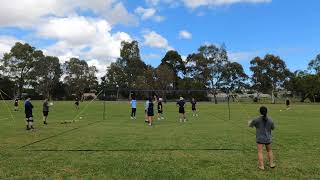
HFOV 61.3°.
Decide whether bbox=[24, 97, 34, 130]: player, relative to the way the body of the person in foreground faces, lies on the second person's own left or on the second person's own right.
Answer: on the second person's own left

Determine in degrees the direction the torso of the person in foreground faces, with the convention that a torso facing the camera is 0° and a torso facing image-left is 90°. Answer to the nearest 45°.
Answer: approximately 180°
